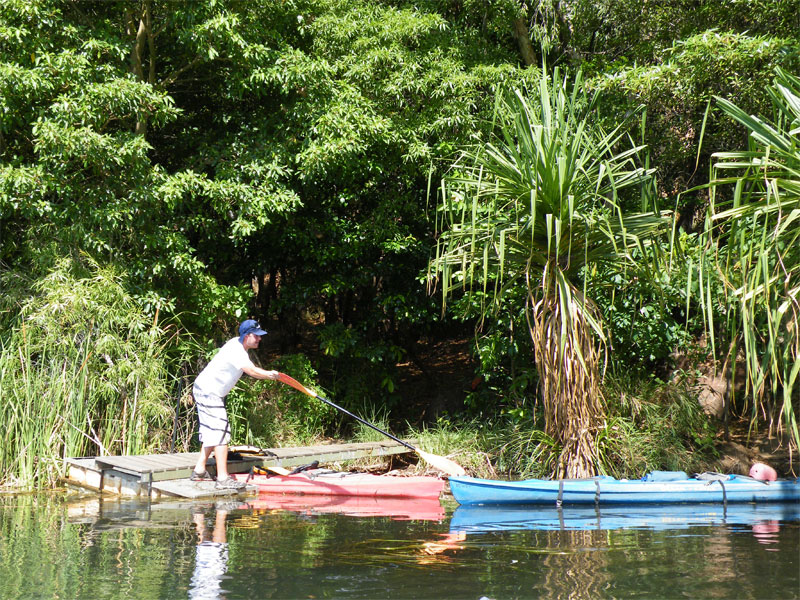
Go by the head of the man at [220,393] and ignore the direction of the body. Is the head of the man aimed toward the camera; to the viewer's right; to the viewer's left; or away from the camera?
to the viewer's right

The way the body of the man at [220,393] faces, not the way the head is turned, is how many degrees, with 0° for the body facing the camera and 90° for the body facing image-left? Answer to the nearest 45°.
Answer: approximately 270°

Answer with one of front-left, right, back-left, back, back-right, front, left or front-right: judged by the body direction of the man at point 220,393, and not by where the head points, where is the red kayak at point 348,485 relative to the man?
front
